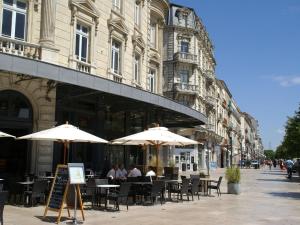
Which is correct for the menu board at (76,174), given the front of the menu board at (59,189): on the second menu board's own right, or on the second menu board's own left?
on the second menu board's own left

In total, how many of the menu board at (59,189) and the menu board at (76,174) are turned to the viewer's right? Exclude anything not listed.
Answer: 0

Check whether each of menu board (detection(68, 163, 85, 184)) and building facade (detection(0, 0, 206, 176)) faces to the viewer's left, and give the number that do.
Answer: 0

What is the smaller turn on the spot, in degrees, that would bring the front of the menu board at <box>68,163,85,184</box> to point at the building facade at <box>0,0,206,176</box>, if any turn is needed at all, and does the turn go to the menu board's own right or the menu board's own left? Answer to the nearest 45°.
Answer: approximately 180°

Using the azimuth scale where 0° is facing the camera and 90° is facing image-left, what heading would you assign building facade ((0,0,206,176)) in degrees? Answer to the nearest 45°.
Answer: approximately 315°

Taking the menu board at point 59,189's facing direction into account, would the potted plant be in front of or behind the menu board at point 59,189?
behind

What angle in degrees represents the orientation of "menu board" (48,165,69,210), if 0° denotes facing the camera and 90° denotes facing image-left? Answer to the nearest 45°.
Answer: approximately 45°

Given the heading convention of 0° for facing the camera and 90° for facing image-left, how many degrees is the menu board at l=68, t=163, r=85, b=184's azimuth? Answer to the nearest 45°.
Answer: approximately 0°
